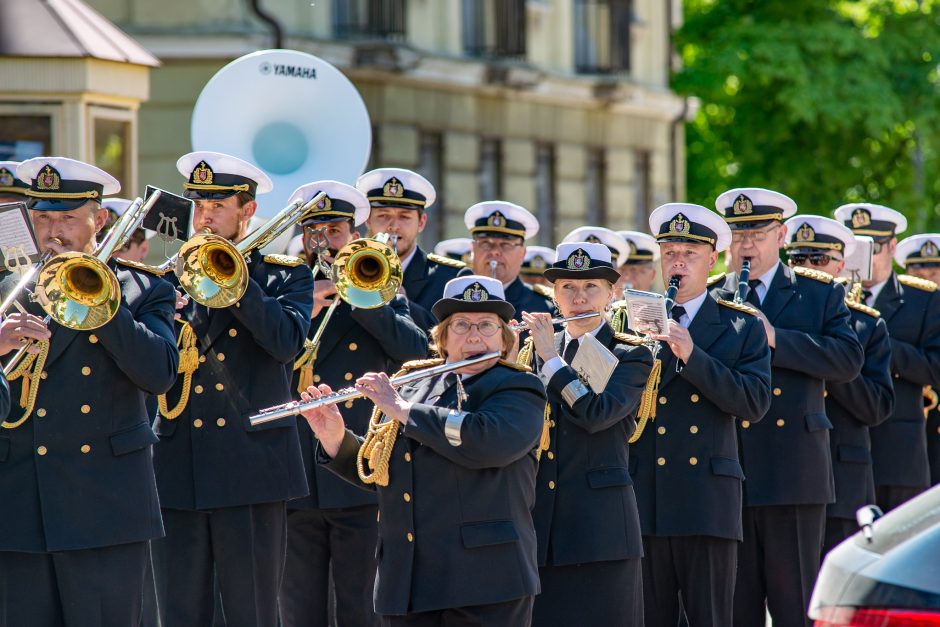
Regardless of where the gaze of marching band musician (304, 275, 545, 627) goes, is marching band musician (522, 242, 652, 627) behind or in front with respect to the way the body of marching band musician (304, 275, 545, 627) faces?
behind

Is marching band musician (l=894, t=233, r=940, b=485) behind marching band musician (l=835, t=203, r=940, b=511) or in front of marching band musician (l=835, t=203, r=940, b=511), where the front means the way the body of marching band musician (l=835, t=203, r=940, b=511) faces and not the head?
behind

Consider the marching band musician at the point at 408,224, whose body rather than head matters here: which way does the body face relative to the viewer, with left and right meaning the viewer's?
facing the viewer and to the left of the viewer

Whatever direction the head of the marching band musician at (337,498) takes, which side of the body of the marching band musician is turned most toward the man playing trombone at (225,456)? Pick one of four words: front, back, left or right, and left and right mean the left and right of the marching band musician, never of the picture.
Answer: front

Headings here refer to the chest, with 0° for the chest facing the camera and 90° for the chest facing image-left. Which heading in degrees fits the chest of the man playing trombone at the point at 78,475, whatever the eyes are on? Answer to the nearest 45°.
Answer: approximately 45°

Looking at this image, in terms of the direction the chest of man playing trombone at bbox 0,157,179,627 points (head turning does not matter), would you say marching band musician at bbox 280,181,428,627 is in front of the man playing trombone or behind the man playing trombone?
behind

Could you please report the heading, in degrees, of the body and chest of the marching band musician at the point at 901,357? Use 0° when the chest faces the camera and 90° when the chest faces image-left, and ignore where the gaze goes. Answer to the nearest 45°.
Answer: approximately 45°

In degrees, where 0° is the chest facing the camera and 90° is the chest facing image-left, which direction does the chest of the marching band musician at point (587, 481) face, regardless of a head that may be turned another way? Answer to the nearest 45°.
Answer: approximately 45°

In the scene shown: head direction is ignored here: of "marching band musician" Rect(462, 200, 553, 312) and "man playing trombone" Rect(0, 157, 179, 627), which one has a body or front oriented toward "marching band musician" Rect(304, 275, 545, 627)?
"marching band musician" Rect(462, 200, 553, 312)

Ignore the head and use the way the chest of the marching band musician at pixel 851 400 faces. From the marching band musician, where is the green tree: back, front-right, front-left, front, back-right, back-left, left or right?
back-right

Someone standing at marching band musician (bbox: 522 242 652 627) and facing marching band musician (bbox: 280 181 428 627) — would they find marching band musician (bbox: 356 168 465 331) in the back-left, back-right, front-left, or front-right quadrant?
front-right
